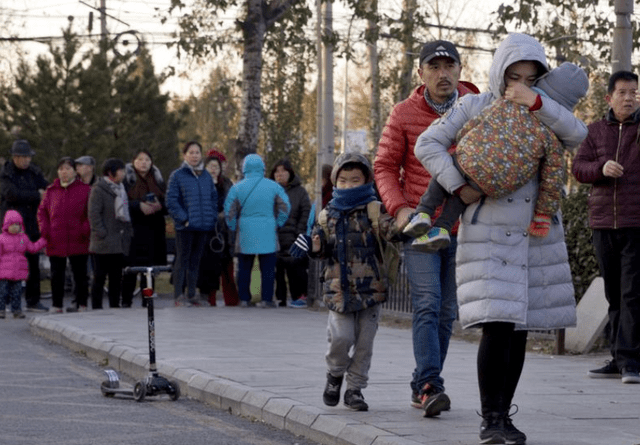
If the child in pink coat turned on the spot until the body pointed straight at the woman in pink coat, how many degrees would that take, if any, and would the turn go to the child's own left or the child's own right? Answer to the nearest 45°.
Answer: approximately 90° to the child's own left

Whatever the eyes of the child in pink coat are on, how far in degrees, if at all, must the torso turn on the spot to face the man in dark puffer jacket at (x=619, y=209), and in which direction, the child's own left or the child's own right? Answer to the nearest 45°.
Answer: approximately 45° to the child's own left

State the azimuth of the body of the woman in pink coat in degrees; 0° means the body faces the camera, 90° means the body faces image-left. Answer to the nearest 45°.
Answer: approximately 0°

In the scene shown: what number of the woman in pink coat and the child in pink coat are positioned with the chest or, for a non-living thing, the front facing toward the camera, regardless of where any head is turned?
2

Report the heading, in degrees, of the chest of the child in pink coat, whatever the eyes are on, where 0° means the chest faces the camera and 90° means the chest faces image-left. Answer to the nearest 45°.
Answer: approximately 0°

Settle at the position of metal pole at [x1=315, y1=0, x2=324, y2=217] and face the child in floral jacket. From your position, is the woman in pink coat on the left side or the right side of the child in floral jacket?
right

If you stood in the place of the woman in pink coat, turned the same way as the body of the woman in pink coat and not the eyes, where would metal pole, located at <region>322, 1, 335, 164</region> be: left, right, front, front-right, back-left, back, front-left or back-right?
back-left
